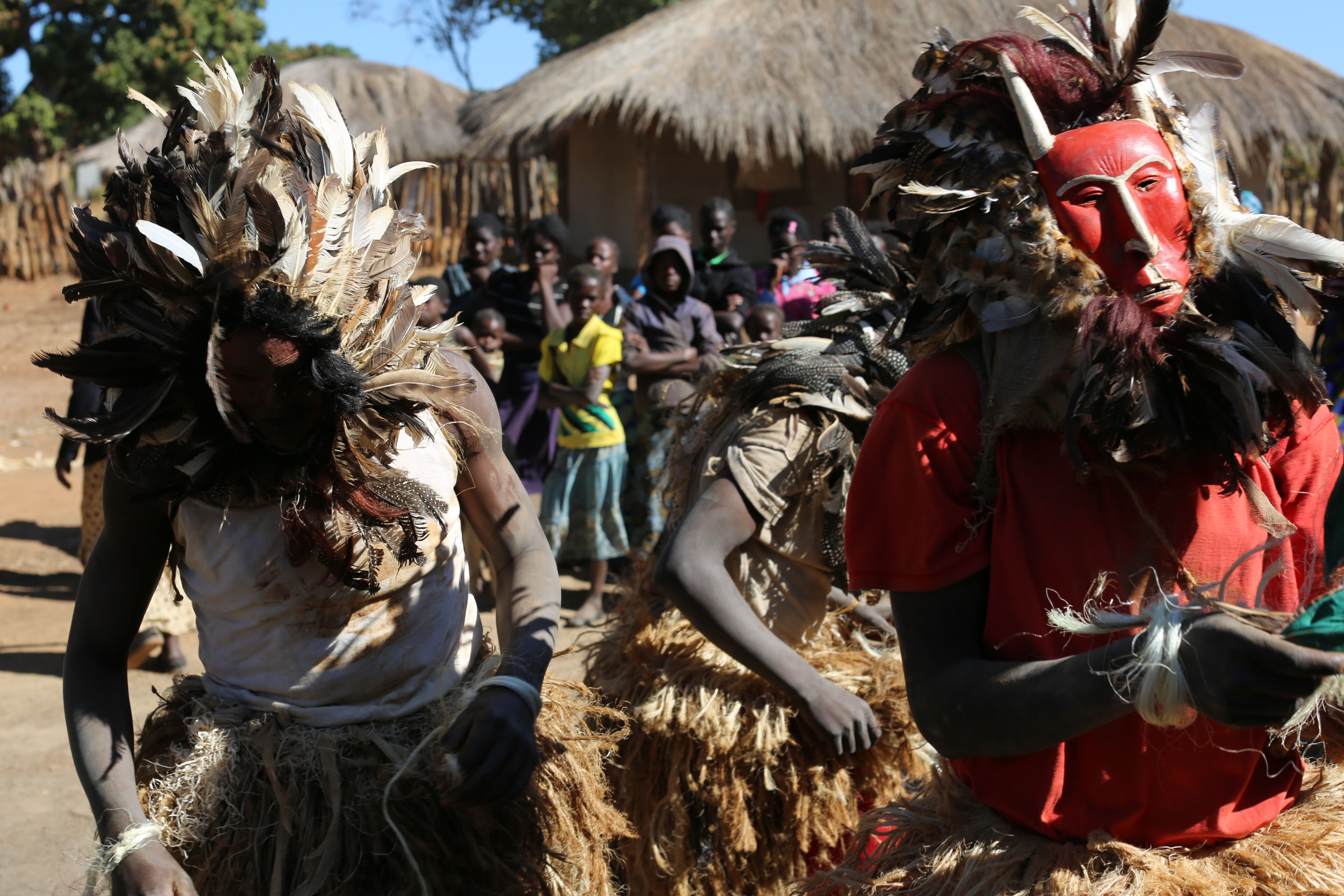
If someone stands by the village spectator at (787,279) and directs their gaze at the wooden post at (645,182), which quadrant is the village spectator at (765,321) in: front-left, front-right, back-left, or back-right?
back-left

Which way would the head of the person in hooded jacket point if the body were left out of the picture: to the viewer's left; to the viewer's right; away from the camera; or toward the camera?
toward the camera

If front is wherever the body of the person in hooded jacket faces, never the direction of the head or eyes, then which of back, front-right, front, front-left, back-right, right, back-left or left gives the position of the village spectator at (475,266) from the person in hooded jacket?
back-right

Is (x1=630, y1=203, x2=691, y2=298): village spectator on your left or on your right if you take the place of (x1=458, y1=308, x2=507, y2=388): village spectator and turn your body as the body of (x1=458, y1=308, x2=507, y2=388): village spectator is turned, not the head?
on your left

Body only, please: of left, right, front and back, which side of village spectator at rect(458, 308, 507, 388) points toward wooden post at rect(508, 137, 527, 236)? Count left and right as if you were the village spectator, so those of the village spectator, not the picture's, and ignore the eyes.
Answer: back

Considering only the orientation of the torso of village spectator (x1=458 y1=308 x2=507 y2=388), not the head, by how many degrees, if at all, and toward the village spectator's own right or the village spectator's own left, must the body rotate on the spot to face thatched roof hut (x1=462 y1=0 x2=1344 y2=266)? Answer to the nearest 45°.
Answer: approximately 135° to the village spectator's own left

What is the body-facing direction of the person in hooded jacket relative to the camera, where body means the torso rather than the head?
toward the camera

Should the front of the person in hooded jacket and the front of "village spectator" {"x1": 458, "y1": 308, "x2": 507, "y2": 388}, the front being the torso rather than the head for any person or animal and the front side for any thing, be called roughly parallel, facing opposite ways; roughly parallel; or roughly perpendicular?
roughly parallel

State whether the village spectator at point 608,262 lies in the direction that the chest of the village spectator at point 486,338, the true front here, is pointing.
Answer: no

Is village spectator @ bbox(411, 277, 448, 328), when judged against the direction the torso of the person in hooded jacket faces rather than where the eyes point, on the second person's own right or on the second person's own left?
on the second person's own right

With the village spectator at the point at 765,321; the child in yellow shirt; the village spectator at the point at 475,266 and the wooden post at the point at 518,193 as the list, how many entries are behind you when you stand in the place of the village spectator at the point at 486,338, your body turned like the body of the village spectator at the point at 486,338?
2

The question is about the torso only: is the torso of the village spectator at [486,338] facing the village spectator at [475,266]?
no

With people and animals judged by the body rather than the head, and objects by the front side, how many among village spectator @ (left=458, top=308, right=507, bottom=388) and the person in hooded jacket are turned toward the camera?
2

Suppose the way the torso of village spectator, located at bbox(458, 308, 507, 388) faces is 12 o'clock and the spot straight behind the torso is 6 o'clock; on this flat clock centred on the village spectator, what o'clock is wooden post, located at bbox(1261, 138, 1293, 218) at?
The wooden post is roughly at 8 o'clock from the village spectator.

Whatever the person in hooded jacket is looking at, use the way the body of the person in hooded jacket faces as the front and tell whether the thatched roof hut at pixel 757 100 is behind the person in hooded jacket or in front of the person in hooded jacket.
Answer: behind

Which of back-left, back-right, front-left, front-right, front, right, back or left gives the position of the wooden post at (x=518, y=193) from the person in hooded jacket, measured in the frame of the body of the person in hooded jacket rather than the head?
back

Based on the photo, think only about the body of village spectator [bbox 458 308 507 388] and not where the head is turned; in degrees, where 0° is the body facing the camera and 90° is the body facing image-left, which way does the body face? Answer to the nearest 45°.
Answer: approximately 0°
